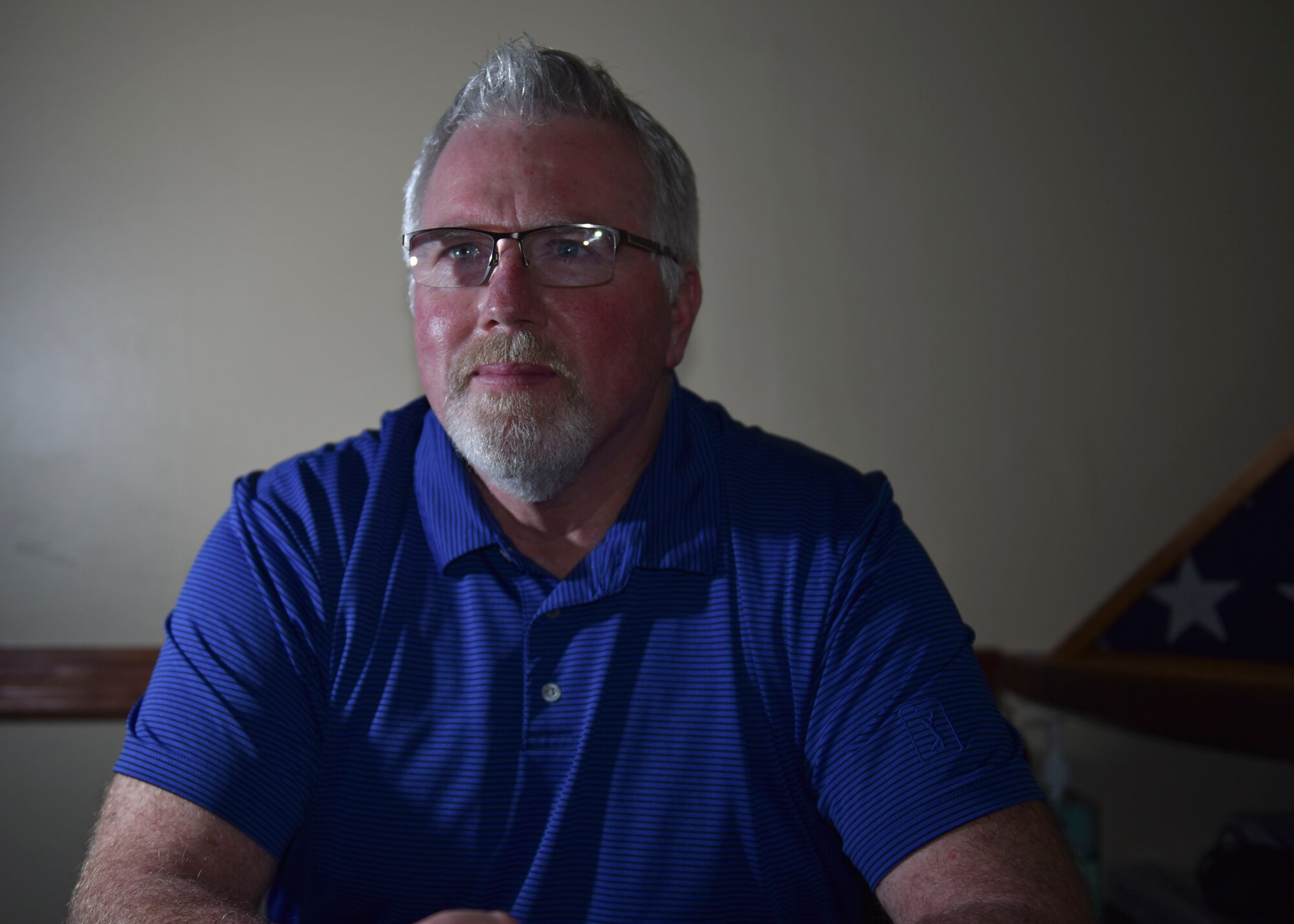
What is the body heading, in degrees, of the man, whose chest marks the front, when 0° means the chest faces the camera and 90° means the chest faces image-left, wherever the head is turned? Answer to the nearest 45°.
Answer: approximately 0°
